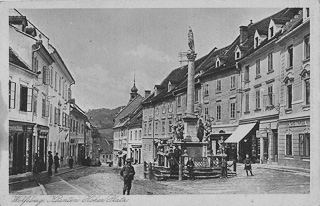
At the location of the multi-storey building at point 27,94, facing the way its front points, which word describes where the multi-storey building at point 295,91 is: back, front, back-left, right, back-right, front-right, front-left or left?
front-left

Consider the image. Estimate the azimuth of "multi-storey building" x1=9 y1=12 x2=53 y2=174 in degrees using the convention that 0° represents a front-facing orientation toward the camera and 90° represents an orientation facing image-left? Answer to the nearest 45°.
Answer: approximately 315°

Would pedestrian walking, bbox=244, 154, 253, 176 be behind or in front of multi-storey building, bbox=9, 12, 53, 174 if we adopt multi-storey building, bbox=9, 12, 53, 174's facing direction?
in front

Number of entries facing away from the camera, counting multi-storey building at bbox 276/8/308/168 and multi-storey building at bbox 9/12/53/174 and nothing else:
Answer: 0

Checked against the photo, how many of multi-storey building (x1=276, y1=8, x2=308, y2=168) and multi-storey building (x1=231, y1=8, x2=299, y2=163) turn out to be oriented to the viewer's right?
0

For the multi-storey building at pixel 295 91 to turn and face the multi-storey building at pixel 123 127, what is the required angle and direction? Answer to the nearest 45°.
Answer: approximately 45° to its right

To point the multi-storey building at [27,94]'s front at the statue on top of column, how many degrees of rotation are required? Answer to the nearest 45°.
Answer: approximately 45° to its left

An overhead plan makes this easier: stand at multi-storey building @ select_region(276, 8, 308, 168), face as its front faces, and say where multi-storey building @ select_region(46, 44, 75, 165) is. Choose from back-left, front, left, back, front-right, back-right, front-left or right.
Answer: front-right

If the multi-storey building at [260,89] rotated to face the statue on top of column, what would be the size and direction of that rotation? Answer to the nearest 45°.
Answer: approximately 45° to its right
